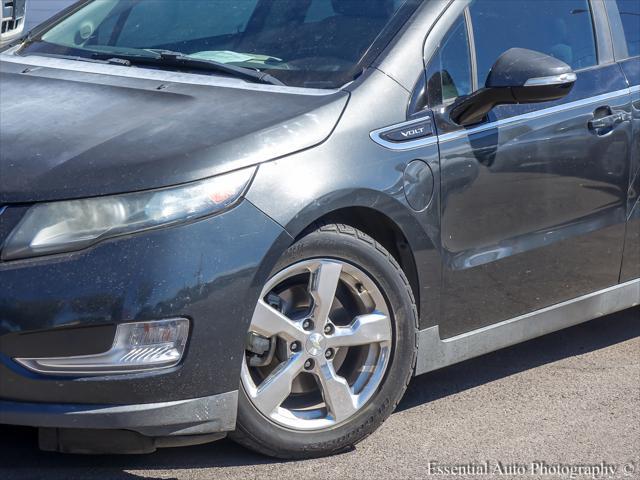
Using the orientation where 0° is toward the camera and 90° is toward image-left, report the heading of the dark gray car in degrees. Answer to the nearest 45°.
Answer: approximately 45°
